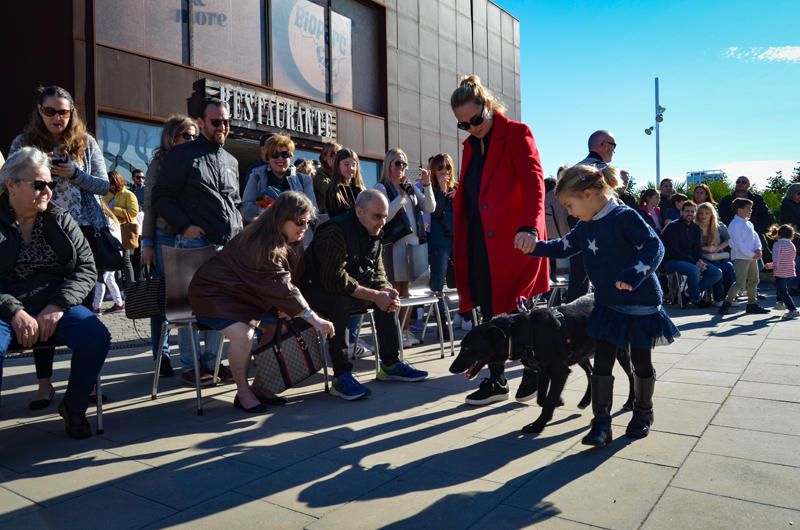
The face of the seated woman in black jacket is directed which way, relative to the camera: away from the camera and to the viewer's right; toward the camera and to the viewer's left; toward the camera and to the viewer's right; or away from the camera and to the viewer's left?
toward the camera and to the viewer's right

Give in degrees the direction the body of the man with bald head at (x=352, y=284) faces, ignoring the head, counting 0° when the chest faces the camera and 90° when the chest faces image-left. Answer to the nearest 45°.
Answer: approximately 315°

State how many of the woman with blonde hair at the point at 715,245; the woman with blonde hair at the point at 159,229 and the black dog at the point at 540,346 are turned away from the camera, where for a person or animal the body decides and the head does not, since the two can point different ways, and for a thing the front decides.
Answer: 0

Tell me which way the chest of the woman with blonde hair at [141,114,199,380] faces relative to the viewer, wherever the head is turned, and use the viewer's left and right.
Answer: facing the viewer and to the right of the viewer

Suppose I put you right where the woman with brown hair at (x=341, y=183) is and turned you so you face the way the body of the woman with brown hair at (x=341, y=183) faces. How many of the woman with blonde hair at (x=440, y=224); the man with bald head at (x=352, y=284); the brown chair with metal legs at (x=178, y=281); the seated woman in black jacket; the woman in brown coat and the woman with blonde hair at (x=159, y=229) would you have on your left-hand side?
1

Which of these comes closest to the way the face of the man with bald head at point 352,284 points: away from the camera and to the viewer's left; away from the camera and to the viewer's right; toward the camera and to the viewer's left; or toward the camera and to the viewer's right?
toward the camera and to the viewer's right

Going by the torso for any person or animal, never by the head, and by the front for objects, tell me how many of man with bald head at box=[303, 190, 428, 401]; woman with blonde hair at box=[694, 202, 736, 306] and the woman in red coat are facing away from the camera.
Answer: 0

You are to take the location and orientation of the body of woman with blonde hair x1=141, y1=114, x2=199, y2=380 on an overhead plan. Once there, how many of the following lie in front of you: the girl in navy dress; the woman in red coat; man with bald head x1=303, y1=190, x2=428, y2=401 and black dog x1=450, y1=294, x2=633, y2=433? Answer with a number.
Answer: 4

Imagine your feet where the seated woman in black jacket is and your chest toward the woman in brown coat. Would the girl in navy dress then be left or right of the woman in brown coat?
right

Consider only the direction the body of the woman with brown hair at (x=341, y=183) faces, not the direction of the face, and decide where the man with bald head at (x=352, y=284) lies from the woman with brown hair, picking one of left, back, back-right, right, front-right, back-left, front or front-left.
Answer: front-right

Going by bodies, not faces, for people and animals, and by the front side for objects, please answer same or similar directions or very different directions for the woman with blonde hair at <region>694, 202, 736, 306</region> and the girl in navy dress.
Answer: same or similar directions

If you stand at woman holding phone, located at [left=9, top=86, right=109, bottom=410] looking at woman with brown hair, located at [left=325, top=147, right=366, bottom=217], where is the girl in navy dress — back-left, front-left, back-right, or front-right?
front-right

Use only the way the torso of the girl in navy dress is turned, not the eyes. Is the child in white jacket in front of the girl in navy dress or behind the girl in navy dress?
behind
